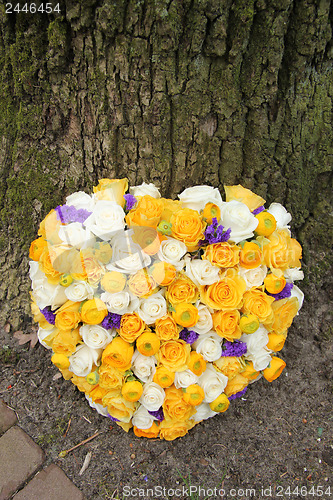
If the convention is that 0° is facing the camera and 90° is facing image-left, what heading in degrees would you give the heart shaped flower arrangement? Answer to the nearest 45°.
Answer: approximately 0°

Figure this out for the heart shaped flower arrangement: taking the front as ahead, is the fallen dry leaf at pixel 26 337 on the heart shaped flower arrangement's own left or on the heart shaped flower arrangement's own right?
on the heart shaped flower arrangement's own right
